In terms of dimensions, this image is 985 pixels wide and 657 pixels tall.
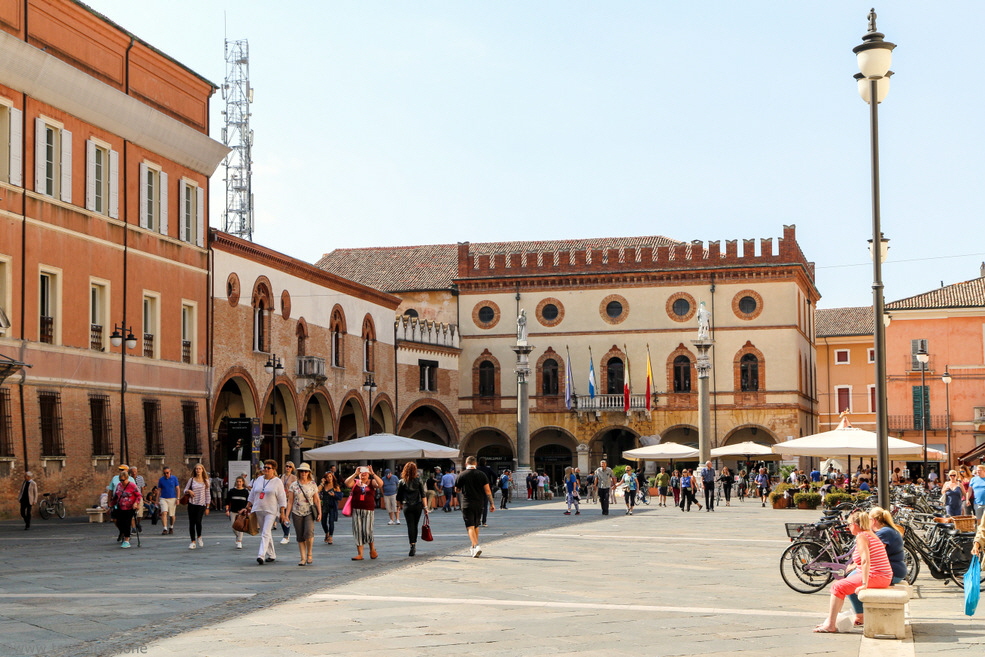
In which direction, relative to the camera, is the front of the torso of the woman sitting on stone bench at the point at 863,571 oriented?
to the viewer's left

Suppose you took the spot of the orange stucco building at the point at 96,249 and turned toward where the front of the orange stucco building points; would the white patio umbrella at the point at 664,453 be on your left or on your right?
on your left

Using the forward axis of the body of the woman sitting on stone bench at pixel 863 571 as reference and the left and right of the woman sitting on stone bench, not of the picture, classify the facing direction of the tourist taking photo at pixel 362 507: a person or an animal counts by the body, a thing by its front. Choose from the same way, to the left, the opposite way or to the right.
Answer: to the left

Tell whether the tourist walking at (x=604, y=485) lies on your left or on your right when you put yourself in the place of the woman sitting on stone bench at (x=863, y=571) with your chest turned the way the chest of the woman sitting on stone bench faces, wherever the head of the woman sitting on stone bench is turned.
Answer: on your right

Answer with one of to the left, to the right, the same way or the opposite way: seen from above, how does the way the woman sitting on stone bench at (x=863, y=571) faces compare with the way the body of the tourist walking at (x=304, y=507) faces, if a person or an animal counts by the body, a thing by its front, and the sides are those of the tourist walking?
to the right

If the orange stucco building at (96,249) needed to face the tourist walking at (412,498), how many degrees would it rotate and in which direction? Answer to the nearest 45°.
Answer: approximately 45° to its right

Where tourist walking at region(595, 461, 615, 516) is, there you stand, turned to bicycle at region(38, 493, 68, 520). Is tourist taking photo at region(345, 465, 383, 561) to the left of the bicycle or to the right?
left

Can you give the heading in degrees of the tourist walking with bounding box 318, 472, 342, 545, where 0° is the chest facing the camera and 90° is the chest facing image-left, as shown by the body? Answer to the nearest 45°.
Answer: approximately 0°

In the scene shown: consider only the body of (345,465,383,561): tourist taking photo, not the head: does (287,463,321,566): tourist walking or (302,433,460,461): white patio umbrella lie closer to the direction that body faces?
the tourist walking
